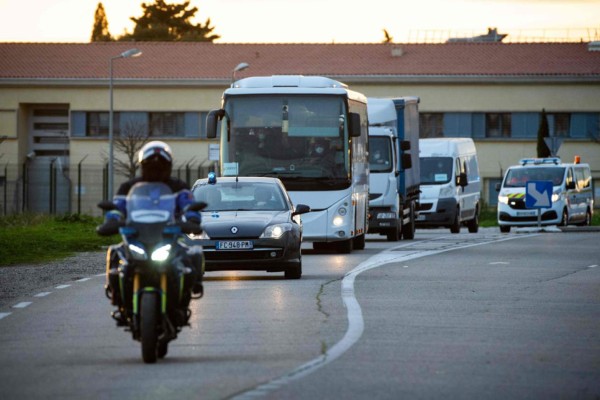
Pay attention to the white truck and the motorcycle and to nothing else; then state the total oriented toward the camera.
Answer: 2

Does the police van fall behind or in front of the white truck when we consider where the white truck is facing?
behind

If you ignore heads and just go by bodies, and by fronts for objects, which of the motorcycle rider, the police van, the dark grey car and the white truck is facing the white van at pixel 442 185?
the police van

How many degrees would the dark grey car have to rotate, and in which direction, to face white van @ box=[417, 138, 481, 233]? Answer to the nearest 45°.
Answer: approximately 180°

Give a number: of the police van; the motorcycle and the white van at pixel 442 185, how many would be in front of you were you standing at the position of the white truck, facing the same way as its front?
1

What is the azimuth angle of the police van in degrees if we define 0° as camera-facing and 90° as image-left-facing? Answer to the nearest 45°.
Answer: approximately 45°

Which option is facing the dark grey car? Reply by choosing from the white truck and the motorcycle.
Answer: the white truck

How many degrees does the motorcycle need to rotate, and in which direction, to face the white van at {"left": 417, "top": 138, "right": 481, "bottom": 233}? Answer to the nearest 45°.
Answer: approximately 180°

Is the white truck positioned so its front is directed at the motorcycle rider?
yes

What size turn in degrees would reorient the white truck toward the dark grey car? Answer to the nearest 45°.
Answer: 0° — it already faces it

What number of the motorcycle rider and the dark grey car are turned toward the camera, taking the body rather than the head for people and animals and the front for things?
2

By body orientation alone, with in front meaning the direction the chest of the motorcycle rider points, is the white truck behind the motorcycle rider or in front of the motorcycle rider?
behind

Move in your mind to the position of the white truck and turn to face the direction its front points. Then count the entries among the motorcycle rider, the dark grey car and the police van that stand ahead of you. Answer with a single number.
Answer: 2
